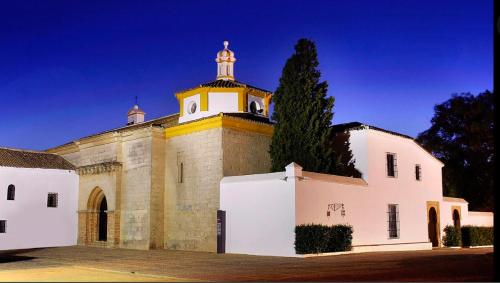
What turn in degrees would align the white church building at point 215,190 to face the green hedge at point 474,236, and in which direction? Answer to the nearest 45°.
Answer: approximately 135° to its left

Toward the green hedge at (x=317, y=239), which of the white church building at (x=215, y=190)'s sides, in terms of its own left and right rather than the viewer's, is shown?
left

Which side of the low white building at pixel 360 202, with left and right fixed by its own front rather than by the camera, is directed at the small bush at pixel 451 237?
left

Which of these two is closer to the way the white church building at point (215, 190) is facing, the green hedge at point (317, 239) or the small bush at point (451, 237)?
the green hedge

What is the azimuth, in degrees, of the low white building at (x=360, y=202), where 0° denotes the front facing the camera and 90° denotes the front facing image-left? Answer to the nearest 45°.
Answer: approximately 315°

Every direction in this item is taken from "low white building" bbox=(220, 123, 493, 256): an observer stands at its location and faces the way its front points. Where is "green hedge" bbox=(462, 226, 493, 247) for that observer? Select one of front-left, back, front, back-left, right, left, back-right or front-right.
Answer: left
